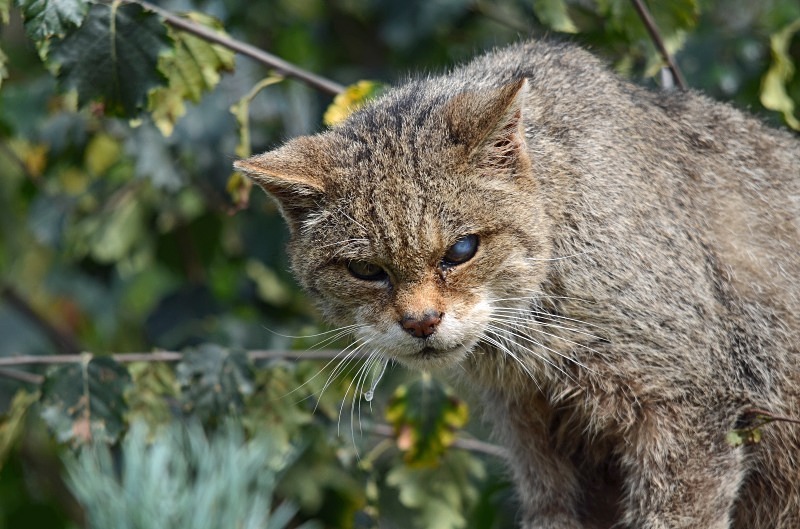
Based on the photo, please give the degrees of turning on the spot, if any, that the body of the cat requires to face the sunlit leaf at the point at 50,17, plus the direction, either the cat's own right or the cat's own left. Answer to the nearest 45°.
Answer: approximately 45° to the cat's own right

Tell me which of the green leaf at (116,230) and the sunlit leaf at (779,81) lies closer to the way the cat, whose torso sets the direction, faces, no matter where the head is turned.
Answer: the green leaf

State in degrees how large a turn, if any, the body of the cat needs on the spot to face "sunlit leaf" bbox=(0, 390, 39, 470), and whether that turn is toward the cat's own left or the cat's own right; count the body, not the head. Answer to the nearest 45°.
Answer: approximately 45° to the cat's own right

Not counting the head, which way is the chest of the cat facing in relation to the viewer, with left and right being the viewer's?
facing the viewer and to the left of the viewer

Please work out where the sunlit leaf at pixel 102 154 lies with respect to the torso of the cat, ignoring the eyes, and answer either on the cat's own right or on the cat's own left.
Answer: on the cat's own right

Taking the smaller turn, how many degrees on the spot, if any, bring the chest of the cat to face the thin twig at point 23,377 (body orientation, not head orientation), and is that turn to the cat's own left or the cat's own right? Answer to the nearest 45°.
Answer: approximately 45° to the cat's own right
